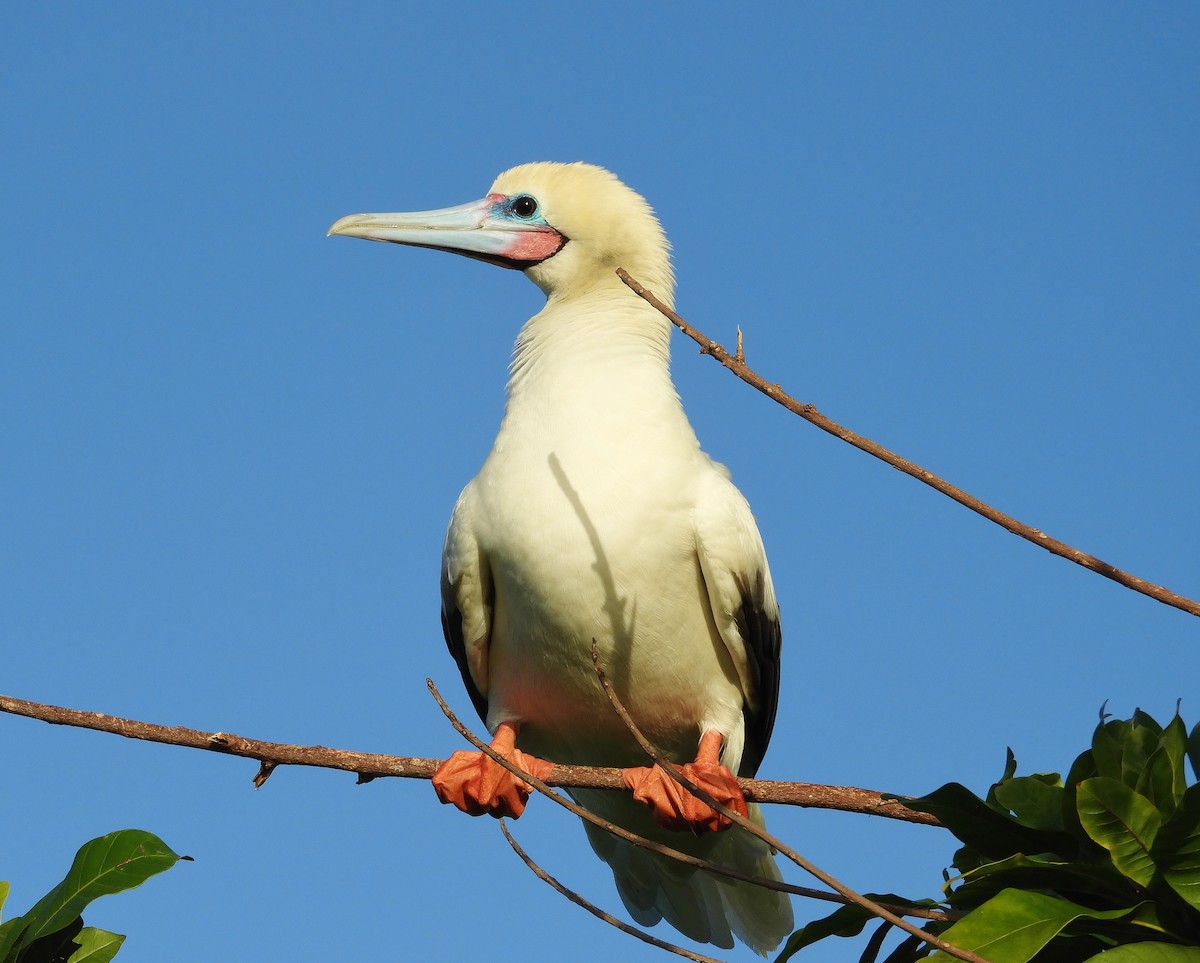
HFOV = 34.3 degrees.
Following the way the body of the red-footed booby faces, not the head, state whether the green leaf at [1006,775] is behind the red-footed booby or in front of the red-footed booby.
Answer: in front

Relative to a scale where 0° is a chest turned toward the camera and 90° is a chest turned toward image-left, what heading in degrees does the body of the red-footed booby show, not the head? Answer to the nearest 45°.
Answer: approximately 0°

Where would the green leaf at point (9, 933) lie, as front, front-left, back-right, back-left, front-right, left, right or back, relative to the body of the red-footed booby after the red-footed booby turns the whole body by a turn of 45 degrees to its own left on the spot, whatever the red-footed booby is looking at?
right

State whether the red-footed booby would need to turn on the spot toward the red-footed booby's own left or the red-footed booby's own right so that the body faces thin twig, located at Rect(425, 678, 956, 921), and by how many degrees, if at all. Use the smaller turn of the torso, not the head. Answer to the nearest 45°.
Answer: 0° — it already faces it

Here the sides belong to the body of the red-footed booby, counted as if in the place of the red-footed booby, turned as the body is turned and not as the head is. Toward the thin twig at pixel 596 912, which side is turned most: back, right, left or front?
front

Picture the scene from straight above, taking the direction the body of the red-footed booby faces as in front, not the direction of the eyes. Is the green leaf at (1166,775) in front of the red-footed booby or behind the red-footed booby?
in front

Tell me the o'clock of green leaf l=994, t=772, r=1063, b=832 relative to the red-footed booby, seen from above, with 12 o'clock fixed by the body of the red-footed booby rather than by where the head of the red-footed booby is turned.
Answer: The green leaf is roughly at 9 o'clock from the red-footed booby.

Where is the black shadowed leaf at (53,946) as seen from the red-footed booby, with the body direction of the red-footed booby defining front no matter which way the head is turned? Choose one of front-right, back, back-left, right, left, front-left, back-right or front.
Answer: front-right

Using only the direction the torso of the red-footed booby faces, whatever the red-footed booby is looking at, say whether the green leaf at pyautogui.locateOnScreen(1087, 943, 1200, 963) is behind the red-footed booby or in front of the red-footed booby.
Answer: in front
